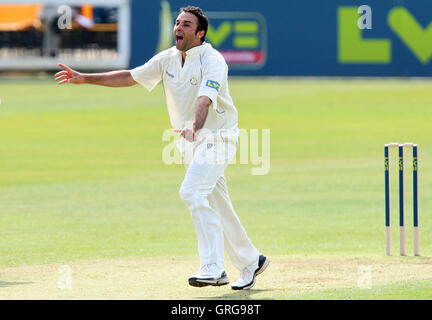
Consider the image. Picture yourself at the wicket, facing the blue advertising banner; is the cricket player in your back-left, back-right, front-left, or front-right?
back-left

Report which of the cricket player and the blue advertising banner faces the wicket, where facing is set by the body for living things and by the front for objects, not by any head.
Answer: the blue advertising banner

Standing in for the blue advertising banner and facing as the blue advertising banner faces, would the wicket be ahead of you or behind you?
ahead

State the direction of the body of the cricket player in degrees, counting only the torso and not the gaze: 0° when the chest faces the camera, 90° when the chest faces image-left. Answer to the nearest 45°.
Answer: approximately 45°

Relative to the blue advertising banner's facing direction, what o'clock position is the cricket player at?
The cricket player is roughly at 12 o'clock from the blue advertising banner.

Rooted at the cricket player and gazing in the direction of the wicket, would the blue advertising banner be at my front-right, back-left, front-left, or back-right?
front-left

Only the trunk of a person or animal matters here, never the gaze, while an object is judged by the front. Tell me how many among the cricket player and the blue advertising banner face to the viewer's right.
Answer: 0

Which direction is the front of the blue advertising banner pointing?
toward the camera

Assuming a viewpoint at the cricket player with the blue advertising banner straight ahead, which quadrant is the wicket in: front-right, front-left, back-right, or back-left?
front-right

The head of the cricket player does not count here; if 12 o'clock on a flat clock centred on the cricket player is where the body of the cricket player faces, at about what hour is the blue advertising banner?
The blue advertising banner is roughly at 5 o'clock from the cricket player.
